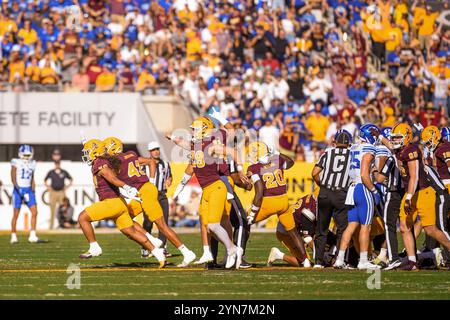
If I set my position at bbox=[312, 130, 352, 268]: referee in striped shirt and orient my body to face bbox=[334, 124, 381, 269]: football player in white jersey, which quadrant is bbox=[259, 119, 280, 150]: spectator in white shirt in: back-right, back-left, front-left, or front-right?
back-left

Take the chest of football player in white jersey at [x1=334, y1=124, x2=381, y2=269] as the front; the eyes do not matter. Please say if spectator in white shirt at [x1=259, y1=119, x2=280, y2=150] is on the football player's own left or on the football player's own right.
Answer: on the football player's own left

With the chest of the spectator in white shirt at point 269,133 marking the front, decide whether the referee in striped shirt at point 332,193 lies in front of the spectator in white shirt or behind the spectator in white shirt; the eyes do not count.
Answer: in front

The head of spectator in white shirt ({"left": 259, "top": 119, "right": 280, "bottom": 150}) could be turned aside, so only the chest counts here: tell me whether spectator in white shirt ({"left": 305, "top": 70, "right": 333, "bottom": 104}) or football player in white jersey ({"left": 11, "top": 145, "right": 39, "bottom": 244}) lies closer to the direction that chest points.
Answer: the football player in white jersey

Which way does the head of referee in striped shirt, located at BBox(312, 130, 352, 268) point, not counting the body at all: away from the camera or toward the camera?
away from the camera

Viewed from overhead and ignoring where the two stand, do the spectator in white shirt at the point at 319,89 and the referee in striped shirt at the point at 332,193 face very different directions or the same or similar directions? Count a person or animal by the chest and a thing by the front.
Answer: very different directions

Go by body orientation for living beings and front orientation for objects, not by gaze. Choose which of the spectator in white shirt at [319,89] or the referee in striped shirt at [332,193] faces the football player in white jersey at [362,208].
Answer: the spectator in white shirt

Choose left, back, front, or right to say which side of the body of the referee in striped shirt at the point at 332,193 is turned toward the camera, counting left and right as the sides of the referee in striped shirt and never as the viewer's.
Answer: back

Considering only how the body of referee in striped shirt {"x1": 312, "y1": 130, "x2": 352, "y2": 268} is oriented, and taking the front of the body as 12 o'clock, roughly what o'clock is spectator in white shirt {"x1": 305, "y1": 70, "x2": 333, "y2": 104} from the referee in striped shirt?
The spectator in white shirt is roughly at 12 o'clock from the referee in striped shirt.

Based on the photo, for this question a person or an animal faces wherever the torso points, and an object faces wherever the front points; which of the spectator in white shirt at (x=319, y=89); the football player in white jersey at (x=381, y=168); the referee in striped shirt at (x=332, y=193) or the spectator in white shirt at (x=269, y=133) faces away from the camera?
the referee in striped shirt

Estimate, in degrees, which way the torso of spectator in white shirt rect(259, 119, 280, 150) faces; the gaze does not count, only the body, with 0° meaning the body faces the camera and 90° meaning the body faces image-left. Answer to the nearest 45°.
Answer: approximately 0°
